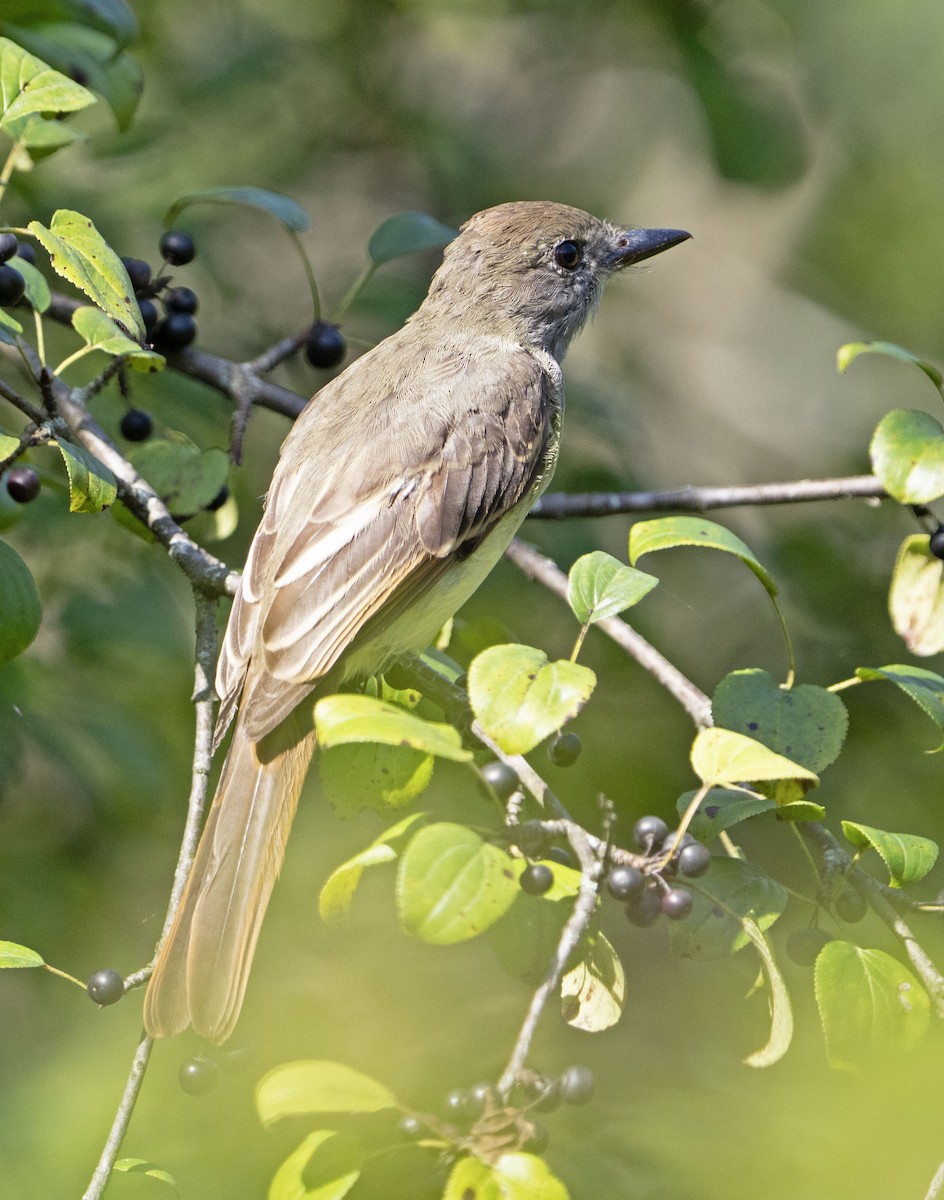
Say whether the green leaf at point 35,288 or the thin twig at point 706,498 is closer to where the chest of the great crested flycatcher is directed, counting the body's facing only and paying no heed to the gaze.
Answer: the thin twig

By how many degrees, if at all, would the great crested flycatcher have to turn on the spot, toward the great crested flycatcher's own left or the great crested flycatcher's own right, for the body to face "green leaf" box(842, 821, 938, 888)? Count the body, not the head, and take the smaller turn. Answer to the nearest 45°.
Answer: approximately 90° to the great crested flycatcher's own right

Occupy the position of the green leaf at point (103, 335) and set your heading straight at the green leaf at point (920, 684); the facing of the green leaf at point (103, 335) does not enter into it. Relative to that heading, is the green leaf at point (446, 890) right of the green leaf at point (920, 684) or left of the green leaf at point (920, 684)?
right

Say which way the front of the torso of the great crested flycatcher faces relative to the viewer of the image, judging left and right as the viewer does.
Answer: facing away from the viewer and to the right of the viewer

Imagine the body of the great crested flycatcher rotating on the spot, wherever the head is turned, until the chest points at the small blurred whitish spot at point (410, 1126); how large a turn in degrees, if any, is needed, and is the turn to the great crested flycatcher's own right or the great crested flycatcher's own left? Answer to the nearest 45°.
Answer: approximately 135° to the great crested flycatcher's own right

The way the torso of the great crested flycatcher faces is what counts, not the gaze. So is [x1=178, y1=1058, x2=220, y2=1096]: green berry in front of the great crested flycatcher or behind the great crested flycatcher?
behind

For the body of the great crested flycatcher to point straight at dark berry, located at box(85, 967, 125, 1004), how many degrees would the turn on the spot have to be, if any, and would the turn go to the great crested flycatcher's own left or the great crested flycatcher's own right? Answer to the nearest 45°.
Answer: approximately 135° to the great crested flycatcher's own left

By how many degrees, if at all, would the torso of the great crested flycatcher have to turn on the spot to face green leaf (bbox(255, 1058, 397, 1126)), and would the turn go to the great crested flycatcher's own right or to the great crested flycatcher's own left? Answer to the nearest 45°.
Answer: approximately 135° to the great crested flycatcher's own right

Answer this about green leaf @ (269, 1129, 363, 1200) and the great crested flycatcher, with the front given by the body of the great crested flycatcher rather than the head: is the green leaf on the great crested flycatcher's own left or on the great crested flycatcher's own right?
on the great crested flycatcher's own right
